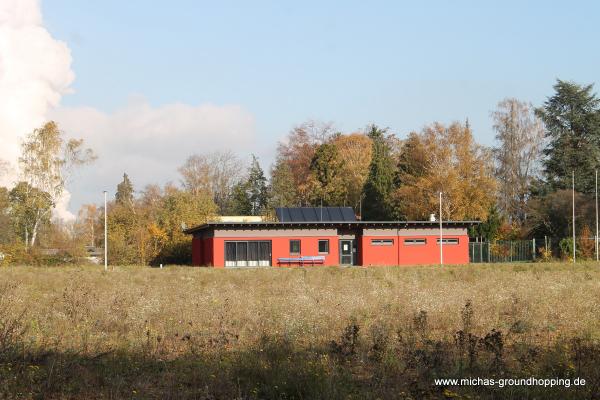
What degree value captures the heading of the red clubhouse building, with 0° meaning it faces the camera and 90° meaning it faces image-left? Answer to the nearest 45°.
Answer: approximately 0°
